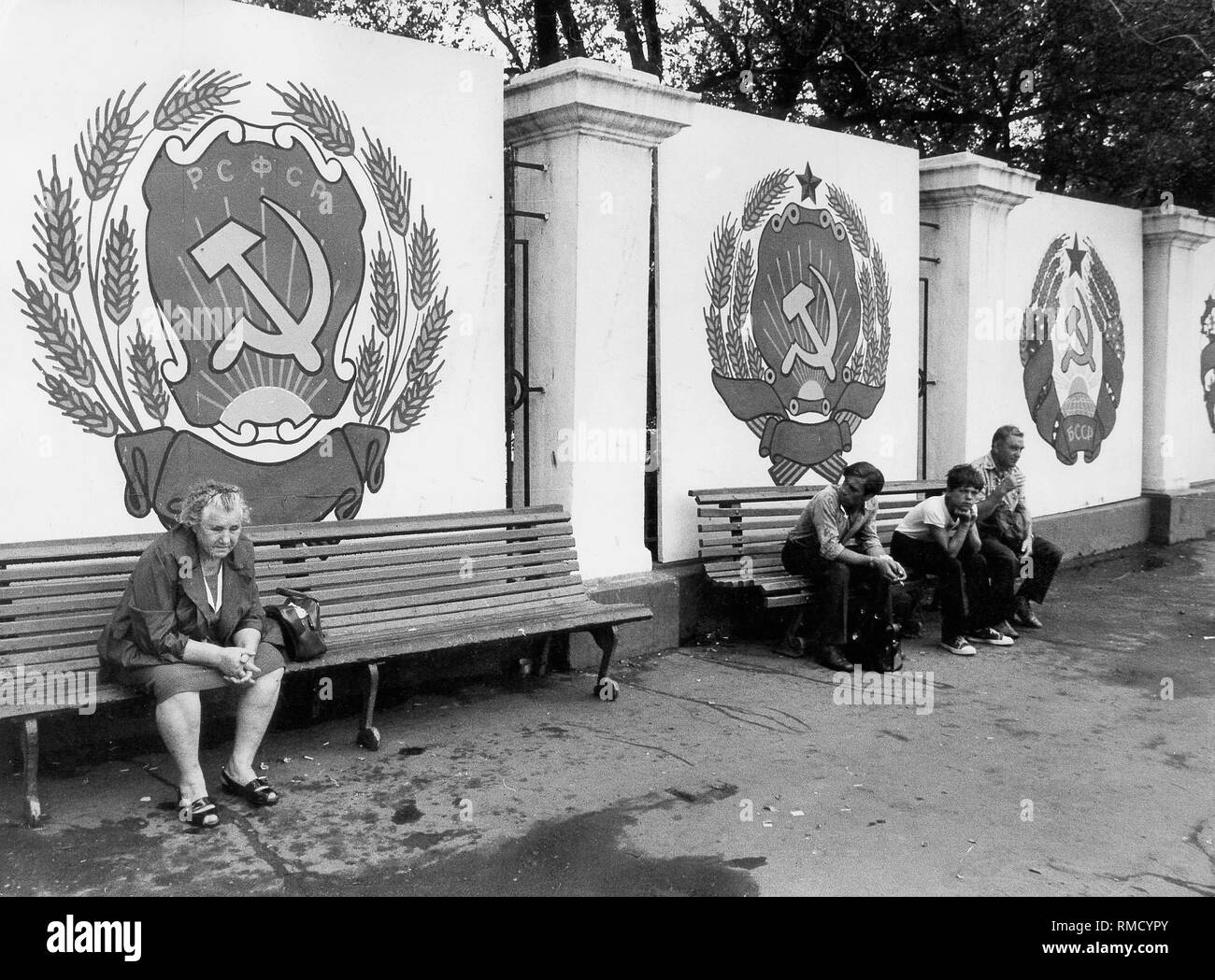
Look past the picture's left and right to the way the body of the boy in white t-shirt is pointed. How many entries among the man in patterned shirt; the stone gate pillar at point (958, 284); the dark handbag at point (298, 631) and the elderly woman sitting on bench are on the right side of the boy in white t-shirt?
3

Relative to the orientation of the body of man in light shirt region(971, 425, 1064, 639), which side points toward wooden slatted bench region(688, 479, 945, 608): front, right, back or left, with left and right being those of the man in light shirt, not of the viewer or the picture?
right

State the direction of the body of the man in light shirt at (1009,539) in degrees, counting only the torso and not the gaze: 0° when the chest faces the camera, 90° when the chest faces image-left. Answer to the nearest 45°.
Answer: approximately 315°

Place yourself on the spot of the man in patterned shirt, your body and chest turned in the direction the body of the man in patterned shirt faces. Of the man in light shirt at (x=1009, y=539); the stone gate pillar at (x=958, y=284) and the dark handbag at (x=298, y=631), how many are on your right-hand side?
1

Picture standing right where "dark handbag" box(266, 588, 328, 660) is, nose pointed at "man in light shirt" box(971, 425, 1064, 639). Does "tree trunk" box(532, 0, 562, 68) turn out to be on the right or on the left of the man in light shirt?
left

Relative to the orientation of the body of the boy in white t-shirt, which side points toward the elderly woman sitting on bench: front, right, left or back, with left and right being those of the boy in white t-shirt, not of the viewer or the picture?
right

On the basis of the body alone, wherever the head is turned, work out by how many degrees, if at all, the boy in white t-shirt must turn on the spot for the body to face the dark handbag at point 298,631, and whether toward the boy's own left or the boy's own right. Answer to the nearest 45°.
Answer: approximately 90° to the boy's own right

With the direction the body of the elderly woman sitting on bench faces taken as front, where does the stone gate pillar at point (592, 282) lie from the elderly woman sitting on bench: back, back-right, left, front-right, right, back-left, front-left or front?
left

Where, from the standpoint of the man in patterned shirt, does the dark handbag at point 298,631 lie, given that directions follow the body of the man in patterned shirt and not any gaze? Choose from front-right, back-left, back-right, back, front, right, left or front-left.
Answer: right

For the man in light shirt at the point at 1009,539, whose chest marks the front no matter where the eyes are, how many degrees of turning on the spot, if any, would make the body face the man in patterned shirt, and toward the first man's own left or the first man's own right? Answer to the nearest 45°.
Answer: approximately 90° to the first man's own right

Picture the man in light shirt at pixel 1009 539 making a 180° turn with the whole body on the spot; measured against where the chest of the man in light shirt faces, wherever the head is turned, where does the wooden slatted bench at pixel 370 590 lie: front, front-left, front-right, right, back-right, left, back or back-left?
left

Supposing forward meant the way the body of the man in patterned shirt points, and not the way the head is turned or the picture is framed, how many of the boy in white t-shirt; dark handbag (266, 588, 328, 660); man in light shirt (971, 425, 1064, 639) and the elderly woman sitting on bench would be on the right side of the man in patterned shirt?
2

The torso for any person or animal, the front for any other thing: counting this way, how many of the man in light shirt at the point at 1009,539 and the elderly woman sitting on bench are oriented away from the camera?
0
